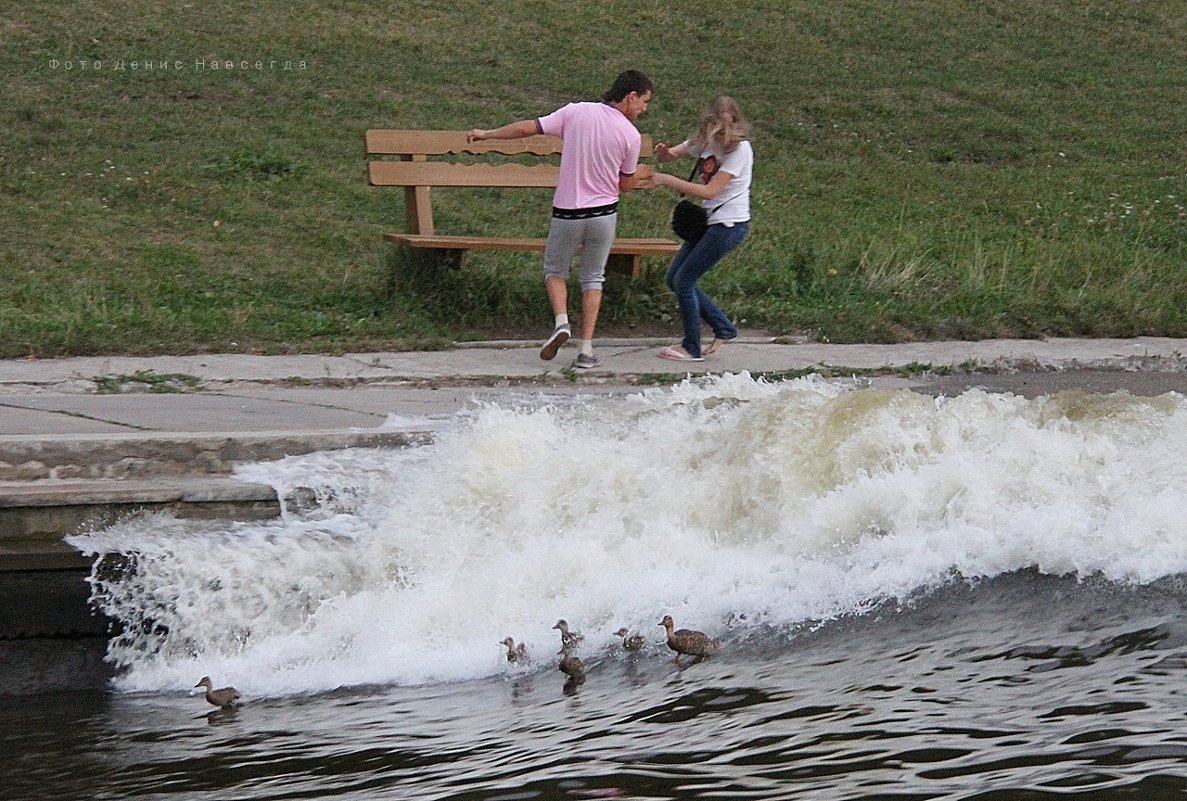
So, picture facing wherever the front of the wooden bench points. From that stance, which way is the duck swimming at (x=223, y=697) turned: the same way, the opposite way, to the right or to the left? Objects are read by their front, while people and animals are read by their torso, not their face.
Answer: to the right

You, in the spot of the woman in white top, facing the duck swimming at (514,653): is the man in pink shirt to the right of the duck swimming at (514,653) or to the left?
right

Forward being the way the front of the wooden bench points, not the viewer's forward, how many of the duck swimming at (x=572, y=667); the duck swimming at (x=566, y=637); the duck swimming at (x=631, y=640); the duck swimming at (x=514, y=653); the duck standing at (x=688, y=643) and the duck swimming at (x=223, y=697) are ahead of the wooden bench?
6

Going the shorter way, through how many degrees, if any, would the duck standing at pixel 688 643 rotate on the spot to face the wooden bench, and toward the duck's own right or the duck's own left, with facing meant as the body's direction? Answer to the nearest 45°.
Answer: approximately 90° to the duck's own right

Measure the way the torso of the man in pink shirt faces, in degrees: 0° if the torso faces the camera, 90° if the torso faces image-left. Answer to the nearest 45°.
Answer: approximately 225°

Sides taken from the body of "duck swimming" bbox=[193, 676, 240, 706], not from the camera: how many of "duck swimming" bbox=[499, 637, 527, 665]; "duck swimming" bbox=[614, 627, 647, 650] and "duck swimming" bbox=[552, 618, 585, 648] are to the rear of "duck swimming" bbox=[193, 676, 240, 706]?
3

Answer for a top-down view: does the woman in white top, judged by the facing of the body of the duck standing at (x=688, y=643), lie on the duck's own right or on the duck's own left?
on the duck's own right

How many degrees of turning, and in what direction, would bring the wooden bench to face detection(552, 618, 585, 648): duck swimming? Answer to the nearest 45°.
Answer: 0° — it already faces it

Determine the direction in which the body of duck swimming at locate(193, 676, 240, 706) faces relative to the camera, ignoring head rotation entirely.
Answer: to the viewer's left

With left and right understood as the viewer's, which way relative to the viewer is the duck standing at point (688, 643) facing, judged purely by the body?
facing to the left of the viewer

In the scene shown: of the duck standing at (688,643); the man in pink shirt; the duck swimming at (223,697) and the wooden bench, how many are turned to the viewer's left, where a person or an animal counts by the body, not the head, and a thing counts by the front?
2

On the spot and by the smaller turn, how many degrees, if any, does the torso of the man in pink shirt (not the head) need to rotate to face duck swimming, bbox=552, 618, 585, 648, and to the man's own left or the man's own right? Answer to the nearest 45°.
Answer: approximately 135° to the man's own right
